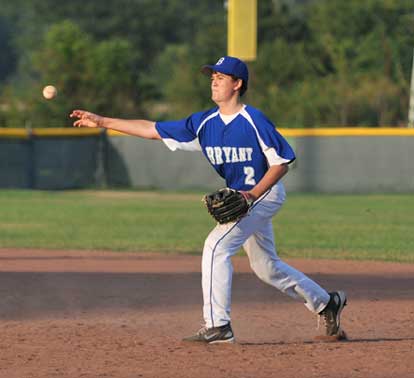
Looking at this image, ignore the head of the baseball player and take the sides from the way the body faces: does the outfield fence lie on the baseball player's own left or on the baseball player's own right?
on the baseball player's own right

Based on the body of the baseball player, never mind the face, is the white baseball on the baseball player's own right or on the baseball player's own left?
on the baseball player's own right
